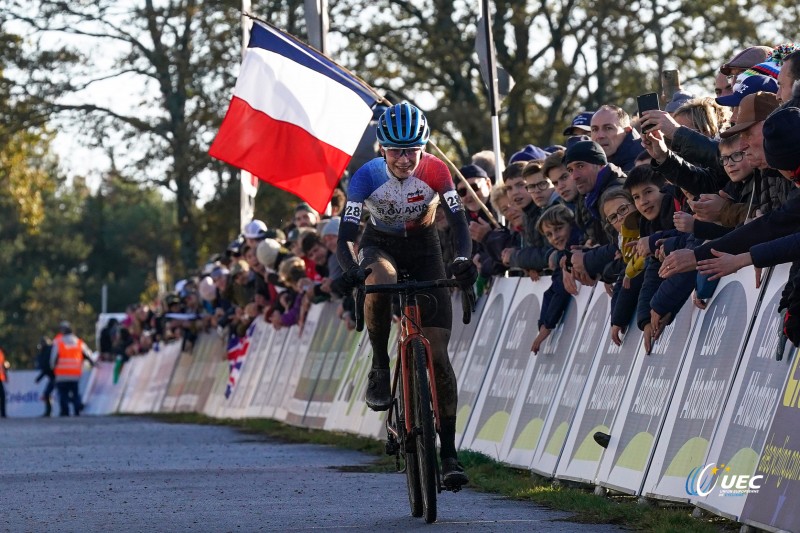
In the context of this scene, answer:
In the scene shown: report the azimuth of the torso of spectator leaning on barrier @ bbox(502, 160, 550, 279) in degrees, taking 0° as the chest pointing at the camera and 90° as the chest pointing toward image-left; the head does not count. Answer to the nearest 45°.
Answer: approximately 45°

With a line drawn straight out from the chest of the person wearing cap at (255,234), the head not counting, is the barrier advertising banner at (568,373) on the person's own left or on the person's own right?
on the person's own left

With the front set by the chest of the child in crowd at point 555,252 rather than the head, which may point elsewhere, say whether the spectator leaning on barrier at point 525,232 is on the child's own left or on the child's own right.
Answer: on the child's own right

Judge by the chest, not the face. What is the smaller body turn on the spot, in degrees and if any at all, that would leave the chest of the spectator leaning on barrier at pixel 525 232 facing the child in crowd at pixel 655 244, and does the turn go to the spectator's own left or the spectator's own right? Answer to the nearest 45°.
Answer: approximately 45° to the spectator's own left
